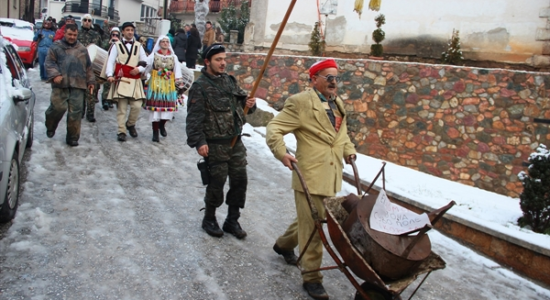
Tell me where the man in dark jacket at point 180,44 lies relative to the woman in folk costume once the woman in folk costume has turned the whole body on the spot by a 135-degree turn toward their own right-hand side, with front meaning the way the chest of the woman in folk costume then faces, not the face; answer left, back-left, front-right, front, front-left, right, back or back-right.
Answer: front-right

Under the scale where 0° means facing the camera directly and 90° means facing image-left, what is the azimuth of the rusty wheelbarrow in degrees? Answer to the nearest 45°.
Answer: approximately 315°

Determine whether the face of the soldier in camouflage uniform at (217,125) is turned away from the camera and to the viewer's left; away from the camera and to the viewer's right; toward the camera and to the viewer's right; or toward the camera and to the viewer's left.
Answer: toward the camera and to the viewer's right

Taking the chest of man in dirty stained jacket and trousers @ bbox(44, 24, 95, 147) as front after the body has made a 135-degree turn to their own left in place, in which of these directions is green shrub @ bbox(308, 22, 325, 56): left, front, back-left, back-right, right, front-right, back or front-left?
front

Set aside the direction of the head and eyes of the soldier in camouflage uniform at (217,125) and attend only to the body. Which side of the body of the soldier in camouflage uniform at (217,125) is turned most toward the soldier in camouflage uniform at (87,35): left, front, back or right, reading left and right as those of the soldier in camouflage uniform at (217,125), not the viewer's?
back

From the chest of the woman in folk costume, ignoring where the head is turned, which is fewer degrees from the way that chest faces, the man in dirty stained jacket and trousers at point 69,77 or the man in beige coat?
the man in beige coat

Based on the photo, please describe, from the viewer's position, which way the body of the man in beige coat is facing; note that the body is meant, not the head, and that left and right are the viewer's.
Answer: facing the viewer and to the right of the viewer

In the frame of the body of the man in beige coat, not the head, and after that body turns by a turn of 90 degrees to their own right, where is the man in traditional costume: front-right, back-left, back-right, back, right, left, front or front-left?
right

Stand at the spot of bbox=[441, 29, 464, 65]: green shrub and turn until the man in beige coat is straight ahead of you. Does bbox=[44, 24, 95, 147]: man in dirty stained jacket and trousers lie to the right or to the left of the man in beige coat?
right

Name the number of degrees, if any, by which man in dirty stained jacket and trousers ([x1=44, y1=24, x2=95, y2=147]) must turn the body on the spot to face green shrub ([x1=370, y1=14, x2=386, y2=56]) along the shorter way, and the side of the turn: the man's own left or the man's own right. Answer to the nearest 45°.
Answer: approximately 135° to the man's own left
